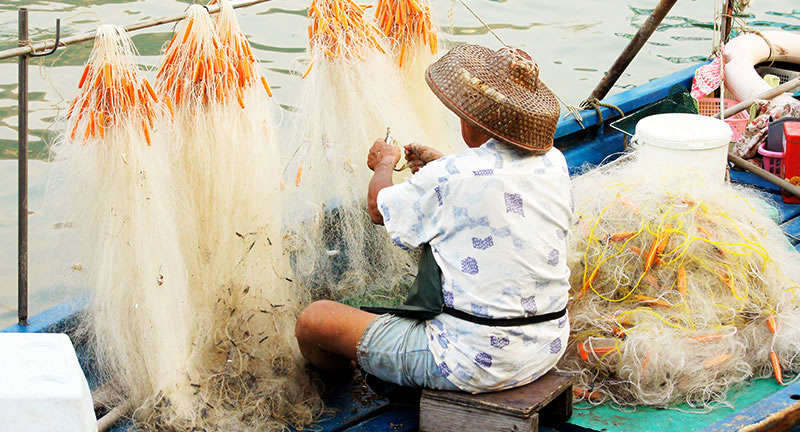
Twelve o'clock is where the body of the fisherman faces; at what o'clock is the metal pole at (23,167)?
The metal pole is roughly at 11 o'clock from the fisherman.

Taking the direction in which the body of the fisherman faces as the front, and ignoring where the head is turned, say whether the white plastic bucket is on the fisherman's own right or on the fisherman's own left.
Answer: on the fisherman's own right

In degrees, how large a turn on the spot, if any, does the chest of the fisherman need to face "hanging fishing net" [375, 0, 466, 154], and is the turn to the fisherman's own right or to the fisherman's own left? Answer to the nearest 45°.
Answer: approximately 45° to the fisherman's own right

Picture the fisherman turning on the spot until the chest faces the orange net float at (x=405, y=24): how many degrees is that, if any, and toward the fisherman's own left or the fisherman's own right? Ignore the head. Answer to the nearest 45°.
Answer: approximately 45° to the fisherman's own right

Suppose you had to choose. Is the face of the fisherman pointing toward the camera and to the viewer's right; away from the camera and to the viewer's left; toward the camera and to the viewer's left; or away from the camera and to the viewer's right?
away from the camera and to the viewer's left

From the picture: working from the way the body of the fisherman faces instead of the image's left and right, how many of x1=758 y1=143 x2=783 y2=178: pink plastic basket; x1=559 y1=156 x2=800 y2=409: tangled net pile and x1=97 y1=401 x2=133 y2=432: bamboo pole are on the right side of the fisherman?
2

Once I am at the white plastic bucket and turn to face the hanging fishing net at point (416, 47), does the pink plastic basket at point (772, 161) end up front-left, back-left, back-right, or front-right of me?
back-right

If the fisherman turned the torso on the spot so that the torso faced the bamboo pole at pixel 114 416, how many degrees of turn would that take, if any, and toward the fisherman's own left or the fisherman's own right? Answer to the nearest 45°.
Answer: approximately 45° to the fisherman's own left

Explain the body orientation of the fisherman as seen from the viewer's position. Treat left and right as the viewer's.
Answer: facing away from the viewer and to the left of the viewer

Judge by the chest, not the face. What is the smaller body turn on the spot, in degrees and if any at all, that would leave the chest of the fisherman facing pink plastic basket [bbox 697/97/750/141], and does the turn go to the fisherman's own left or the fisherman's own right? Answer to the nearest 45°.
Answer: approximately 90° to the fisherman's own right
